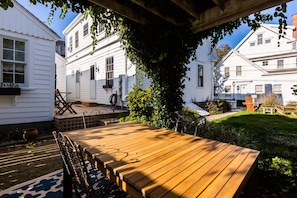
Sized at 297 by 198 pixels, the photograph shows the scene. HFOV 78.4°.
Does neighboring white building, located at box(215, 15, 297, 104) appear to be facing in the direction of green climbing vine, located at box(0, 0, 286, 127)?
yes

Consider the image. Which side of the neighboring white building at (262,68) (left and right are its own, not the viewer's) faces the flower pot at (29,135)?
front

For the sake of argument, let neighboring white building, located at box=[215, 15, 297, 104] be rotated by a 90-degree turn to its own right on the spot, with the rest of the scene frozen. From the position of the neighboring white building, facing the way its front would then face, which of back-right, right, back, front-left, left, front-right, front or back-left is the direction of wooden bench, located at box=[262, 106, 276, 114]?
left

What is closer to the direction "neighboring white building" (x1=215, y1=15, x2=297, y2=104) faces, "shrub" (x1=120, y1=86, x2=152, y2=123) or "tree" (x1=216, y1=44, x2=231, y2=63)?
the shrub

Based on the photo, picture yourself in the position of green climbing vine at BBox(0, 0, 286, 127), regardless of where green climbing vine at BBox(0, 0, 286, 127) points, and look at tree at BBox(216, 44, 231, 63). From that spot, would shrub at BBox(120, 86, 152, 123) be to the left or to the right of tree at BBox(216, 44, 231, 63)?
left

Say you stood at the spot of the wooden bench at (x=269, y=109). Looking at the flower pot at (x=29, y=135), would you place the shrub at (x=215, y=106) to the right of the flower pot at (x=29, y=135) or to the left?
right

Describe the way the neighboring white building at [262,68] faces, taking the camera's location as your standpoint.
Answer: facing the viewer

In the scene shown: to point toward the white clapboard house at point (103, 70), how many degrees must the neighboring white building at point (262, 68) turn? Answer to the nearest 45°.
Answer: approximately 45° to its right

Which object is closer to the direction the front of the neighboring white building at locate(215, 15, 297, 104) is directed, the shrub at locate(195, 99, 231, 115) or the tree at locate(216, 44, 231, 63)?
the shrub

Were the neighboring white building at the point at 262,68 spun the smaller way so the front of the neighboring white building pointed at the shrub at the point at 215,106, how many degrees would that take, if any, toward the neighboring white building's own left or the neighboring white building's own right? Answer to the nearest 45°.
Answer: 0° — it already faces it

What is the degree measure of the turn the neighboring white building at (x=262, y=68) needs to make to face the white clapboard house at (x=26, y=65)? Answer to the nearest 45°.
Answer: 0° — it already faces it
